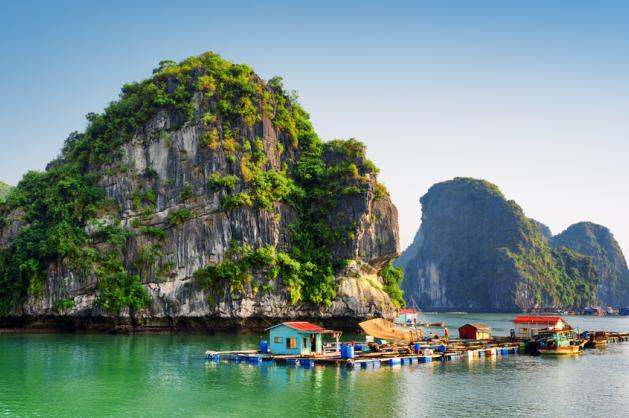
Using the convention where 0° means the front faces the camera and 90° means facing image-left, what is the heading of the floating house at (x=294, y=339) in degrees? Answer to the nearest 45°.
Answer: approximately 315°
